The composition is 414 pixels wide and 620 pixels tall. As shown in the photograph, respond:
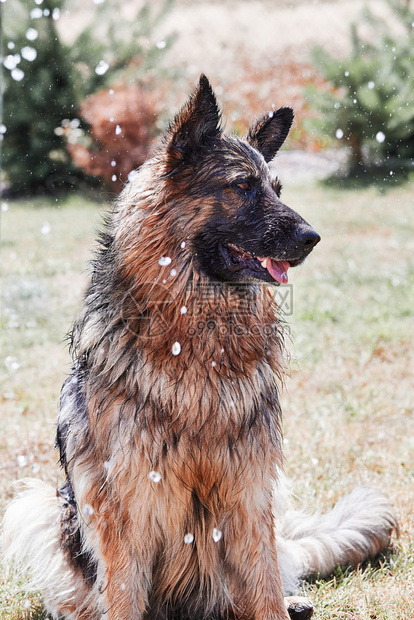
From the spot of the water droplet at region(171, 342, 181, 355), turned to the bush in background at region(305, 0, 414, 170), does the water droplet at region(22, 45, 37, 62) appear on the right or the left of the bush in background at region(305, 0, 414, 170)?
left

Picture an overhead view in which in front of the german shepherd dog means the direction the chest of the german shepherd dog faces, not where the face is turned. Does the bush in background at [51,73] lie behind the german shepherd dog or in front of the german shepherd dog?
behind

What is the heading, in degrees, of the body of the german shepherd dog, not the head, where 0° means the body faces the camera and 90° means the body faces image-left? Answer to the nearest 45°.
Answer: approximately 315°

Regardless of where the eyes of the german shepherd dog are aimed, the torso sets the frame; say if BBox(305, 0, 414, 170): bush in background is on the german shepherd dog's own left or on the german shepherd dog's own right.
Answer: on the german shepherd dog's own left
